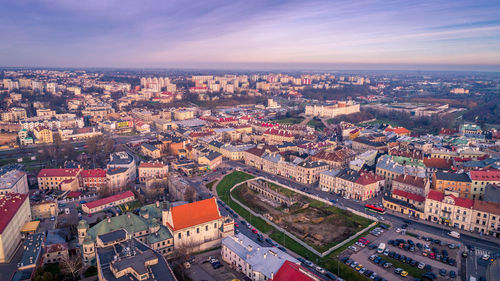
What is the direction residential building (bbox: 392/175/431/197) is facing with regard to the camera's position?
facing the viewer and to the left of the viewer

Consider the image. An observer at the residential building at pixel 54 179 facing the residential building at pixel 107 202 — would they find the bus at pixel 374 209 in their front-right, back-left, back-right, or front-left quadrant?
front-left

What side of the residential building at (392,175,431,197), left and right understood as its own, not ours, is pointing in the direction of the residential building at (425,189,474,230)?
left

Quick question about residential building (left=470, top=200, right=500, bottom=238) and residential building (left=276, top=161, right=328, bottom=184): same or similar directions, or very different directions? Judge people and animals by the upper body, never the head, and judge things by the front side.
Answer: same or similar directions

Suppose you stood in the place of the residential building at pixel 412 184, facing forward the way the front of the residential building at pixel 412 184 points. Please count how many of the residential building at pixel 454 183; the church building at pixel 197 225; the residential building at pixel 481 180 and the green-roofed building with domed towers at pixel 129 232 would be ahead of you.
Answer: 2

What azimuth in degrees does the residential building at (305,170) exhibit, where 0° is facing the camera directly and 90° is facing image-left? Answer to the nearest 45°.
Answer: approximately 45°

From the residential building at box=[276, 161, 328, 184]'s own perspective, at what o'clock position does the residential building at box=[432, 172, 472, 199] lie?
the residential building at box=[432, 172, 472, 199] is roughly at 8 o'clock from the residential building at box=[276, 161, 328, 184].

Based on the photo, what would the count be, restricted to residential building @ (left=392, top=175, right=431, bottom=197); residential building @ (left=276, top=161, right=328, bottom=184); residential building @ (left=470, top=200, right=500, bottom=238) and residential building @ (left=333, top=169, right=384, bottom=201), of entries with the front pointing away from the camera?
0

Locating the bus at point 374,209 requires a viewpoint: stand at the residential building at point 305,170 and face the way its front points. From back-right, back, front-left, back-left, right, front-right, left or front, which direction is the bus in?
left

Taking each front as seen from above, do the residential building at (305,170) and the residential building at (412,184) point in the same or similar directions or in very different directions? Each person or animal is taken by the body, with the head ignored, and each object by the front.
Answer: same or similar directions

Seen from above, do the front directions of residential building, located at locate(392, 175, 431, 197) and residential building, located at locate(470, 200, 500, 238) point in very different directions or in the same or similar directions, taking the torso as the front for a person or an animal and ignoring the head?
same or similar directions

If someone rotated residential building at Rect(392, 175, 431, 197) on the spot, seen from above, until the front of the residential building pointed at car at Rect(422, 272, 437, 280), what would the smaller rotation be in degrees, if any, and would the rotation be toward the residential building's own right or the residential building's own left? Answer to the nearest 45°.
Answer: approximately 45° to the residential building's own left

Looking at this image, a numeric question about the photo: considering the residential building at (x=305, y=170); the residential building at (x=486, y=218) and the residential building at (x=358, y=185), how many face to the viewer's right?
0

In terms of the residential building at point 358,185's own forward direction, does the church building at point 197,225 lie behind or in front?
in front

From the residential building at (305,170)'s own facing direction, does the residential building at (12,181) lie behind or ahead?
ahead

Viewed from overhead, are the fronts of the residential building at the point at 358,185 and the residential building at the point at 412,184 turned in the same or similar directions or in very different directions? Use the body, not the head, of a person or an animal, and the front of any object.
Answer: same or similar directions

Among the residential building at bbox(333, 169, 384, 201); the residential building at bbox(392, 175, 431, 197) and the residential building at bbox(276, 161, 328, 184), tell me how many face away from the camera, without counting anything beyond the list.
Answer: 0
